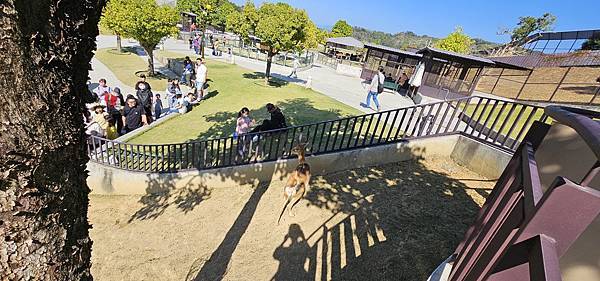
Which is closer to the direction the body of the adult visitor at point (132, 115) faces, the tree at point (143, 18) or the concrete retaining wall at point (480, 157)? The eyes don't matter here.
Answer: the concrete retaining wall

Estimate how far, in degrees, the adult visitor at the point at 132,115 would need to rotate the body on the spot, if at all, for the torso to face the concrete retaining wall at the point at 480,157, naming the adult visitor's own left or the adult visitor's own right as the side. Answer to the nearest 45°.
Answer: approximately 90° to the adult visitor's own left

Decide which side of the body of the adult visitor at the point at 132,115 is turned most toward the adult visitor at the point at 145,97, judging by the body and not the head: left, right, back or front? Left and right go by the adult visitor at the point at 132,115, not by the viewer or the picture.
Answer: back

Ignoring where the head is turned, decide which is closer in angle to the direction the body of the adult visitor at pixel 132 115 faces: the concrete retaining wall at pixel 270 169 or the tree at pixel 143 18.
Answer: the concrete retaining wall

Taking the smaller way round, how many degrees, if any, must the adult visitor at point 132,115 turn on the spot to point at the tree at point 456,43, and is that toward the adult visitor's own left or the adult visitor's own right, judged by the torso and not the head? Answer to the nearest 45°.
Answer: approximately 135° to the adult visitor's own left

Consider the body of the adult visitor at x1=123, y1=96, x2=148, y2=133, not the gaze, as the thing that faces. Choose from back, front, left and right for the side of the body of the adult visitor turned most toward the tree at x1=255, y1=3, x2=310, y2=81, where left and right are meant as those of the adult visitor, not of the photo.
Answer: back

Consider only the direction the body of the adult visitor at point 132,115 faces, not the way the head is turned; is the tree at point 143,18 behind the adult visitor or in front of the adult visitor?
behind

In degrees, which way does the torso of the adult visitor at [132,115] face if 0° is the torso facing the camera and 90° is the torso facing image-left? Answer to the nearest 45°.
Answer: approximately 45°
